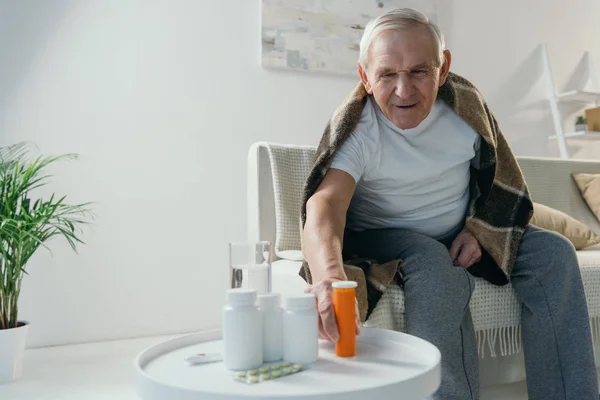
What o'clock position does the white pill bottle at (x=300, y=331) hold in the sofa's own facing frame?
The white pill bottle is roughly at 12 o'clock from the sofa.

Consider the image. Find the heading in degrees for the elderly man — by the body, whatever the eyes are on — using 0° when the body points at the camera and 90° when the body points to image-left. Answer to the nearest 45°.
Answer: approximately 0°

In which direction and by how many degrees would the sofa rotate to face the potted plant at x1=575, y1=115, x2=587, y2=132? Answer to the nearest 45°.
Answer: approximately 135° to its left

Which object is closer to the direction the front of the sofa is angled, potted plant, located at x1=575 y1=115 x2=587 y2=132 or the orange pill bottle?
the orange pill bottle

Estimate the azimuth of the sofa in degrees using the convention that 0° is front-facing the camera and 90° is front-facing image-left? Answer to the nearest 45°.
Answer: approximately 0°

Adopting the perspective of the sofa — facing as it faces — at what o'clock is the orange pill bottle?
The orange pill bottle is roughly at 12 o'clock from the sofa.

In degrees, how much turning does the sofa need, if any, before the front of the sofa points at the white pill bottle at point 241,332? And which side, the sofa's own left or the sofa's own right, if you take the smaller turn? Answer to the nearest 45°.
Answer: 0° — it already faces it
